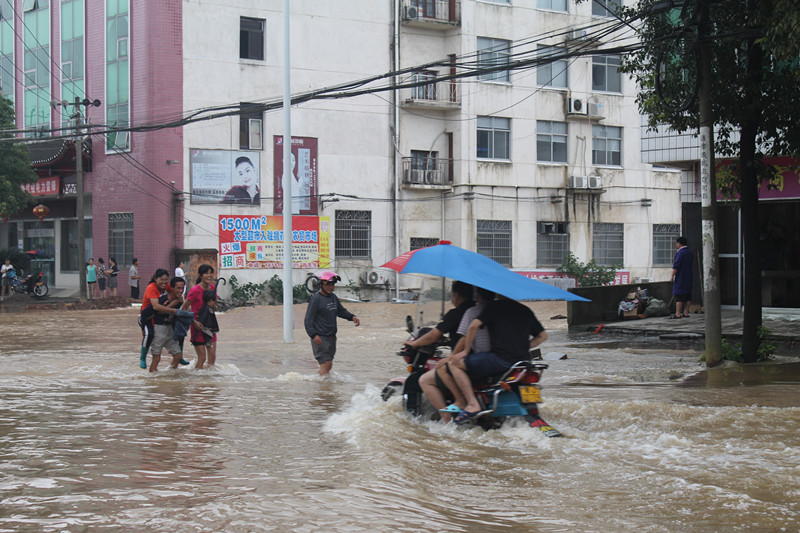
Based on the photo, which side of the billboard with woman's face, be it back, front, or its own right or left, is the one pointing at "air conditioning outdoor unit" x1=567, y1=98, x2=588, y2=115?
left

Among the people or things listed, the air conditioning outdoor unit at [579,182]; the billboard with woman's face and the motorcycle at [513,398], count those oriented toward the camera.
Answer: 2

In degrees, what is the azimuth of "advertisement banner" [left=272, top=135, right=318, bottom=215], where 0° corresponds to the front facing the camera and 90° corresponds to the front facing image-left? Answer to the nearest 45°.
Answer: approximately 0°

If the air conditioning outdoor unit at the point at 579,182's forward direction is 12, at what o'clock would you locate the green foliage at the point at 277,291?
The green foliage is roughly at 2 o'clock from the air conditioning outdoor unit.

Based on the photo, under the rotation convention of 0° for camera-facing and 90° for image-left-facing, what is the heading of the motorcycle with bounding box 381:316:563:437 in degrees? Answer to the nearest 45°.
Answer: approximately 135°

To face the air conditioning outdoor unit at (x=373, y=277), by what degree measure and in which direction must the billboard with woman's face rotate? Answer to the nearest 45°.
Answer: approximately 90° to its left

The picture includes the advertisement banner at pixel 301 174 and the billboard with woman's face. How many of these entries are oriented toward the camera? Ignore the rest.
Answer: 2

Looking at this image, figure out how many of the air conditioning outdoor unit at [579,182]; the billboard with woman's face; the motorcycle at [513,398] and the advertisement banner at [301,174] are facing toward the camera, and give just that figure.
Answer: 3
